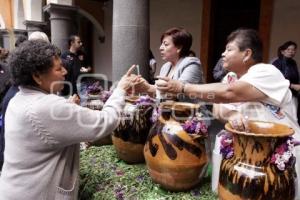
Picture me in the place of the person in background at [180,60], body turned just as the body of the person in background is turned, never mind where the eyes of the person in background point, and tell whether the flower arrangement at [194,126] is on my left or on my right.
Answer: on my left

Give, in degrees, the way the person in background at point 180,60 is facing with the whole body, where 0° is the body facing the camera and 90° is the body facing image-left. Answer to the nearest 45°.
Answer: approximately 45°

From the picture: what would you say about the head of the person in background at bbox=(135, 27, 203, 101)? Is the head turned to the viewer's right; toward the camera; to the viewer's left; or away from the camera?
to the viewer's left

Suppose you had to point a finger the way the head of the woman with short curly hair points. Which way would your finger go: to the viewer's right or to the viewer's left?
to the viewer's right

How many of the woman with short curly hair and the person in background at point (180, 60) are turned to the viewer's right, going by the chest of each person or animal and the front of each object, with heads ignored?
1

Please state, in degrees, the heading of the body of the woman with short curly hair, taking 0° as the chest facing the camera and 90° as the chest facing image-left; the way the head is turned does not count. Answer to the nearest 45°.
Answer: approximately 270°

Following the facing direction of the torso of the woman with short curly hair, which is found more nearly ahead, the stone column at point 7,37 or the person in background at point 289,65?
the person in background

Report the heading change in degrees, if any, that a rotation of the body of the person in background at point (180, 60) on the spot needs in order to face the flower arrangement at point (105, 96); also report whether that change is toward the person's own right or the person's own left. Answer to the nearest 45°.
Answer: approximately 90° to the person's own right
